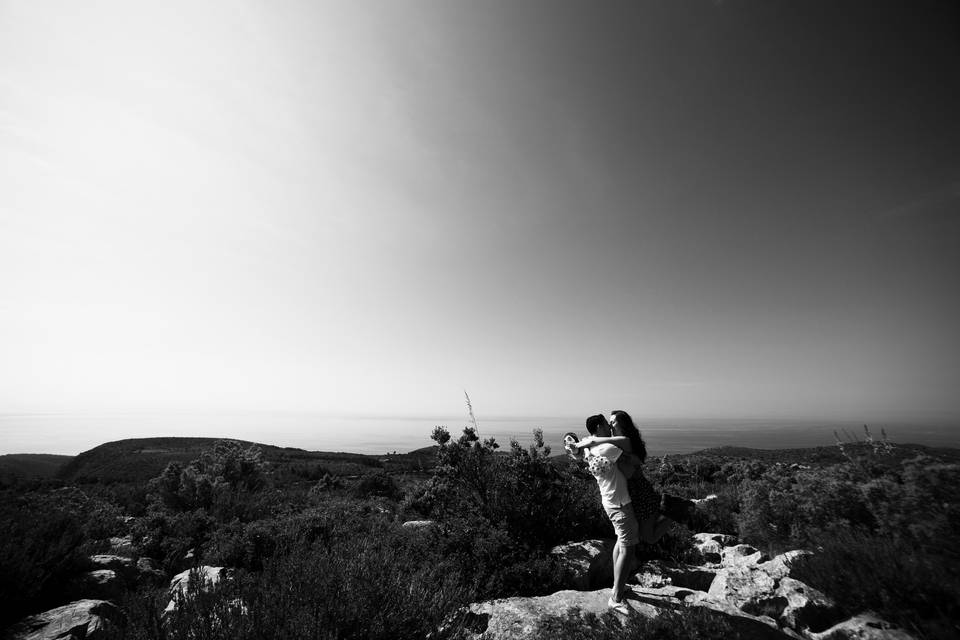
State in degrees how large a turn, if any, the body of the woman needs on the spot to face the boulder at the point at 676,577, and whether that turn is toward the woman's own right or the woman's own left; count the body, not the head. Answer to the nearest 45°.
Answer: approximately 90° to the woman's own right

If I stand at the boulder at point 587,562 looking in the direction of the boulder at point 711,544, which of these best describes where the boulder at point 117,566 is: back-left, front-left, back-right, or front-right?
back-left

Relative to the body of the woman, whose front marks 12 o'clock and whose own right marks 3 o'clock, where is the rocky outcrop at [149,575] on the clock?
The rocky outcrop is roughly at 12 o'clock from the woman.

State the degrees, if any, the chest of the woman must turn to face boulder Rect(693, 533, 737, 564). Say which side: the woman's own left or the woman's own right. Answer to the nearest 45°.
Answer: approximately 90° to the woman's own right

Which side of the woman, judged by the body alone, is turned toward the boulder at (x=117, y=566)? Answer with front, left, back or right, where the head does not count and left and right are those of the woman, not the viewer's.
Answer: front

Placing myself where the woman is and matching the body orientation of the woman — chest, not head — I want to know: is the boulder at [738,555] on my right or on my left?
on my right

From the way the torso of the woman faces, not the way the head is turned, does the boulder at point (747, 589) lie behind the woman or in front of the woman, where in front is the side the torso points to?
behind

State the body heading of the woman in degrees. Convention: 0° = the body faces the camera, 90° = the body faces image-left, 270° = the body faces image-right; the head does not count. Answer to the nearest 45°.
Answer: approximately 90°

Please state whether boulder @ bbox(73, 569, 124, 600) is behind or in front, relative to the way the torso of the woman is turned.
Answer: in front
